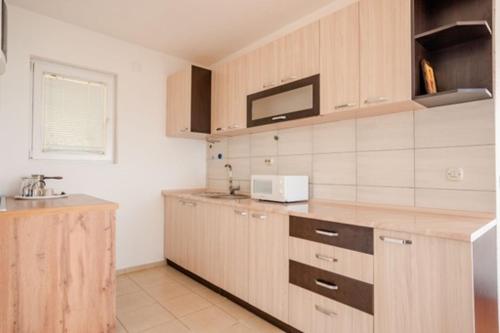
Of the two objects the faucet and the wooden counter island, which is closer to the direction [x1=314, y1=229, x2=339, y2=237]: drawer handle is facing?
the wooden counter island

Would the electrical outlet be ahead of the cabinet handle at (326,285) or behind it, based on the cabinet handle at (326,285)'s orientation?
behind

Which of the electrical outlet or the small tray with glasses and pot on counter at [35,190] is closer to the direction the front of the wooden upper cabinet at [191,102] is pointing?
the small tray with glasses and pot on counter

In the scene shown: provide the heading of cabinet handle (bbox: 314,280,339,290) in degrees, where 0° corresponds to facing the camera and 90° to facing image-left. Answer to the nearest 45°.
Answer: approximately 45°

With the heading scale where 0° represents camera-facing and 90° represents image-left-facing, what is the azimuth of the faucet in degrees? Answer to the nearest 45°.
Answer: approximately 45°

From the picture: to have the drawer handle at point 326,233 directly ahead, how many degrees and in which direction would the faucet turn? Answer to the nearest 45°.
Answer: approximately 45° to its left

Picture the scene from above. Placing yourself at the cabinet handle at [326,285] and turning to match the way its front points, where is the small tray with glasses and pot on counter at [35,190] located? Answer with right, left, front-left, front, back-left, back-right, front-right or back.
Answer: front-right
